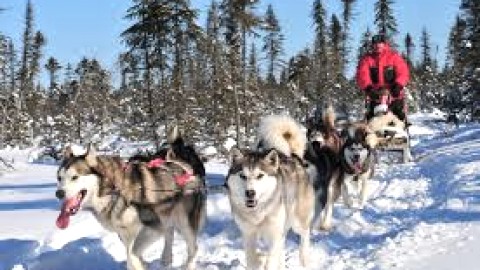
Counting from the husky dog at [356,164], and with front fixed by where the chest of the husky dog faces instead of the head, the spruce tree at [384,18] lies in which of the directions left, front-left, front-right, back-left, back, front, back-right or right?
back

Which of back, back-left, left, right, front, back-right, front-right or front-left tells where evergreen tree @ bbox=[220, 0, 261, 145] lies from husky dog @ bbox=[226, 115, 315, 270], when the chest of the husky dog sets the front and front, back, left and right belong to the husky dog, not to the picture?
back-right

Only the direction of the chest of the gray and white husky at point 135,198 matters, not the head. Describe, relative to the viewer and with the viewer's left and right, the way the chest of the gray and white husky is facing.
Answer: facing the viewer and to the left of the viewer

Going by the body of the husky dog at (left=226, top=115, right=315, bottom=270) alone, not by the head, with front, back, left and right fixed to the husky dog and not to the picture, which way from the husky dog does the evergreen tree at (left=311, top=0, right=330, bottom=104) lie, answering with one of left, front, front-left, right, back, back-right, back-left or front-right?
back-right

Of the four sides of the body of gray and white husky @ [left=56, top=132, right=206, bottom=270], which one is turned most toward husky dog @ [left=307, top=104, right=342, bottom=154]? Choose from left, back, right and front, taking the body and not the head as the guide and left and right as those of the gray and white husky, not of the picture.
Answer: back

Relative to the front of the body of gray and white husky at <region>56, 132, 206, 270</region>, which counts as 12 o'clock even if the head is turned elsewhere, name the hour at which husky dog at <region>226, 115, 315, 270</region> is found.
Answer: The husky dog is roughly at 8 o'clock from the gray and white husky.

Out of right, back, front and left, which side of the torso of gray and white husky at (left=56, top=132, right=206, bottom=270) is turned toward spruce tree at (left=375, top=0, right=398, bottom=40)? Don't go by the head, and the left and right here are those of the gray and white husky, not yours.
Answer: back

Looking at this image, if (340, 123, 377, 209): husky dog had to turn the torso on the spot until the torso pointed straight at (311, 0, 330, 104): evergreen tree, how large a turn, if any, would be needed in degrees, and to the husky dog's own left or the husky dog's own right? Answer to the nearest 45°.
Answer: approximately 180°

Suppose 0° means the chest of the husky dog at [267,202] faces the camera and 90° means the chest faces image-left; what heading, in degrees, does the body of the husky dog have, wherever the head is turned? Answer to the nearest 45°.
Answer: approximately 45°

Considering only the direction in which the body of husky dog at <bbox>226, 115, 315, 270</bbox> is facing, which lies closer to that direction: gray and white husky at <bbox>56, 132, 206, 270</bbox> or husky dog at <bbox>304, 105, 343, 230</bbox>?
the gray and white husky

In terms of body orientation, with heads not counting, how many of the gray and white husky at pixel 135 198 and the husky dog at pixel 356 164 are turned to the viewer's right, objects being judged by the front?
0

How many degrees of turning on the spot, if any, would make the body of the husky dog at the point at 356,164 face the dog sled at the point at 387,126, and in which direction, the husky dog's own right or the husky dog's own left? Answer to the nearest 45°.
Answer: approximately 180°
